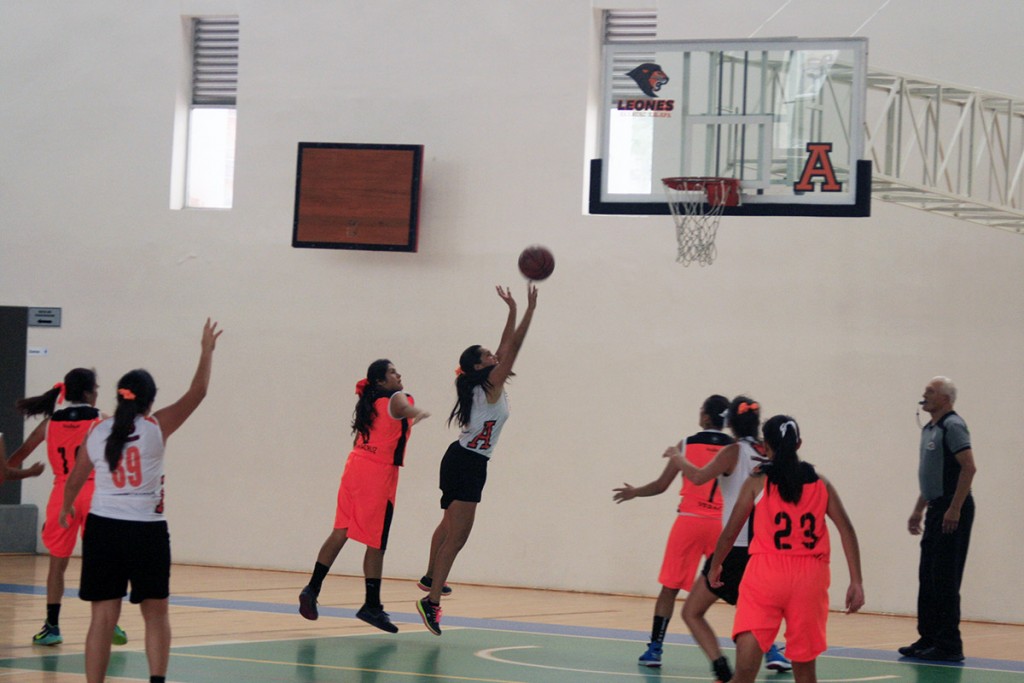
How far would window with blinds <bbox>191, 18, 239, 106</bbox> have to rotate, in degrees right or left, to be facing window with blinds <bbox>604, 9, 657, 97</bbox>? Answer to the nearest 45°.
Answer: approximately 45° to its left

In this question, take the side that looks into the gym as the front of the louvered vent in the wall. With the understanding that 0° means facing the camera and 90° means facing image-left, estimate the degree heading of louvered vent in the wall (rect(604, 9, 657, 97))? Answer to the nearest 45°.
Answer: approximately 0°

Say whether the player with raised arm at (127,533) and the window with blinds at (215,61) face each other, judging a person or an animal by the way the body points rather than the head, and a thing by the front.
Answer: yes

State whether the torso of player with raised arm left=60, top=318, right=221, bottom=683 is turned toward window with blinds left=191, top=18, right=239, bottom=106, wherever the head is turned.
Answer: yes

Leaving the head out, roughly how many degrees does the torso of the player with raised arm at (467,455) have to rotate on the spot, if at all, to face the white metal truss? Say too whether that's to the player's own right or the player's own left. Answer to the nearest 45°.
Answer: approximately 45° to the player's own left

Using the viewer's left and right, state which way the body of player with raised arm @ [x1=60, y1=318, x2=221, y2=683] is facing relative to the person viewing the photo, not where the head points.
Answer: facing away from the viewer

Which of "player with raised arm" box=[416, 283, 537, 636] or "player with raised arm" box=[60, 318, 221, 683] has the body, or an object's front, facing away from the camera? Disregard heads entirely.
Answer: "player with raised arm" box=[60, 318, 221, 683]

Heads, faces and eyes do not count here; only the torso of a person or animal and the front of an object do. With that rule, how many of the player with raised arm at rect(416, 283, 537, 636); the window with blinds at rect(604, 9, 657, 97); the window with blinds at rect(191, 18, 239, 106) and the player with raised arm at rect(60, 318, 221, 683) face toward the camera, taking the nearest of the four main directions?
2

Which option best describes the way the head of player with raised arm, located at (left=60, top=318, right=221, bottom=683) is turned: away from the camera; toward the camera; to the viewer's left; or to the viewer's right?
away from the camera

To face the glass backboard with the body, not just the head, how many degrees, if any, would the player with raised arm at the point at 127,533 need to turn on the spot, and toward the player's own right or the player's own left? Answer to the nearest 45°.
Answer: approximately 45° to the player's own right

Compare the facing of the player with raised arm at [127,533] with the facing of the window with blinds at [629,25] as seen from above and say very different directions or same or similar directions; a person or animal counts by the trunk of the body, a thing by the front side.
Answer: very different directions

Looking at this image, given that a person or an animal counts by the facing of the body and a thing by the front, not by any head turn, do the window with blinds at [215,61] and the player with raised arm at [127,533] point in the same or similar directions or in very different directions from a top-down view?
very different directions

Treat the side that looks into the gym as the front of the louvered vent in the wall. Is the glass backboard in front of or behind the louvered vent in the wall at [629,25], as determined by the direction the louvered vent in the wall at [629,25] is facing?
in front
